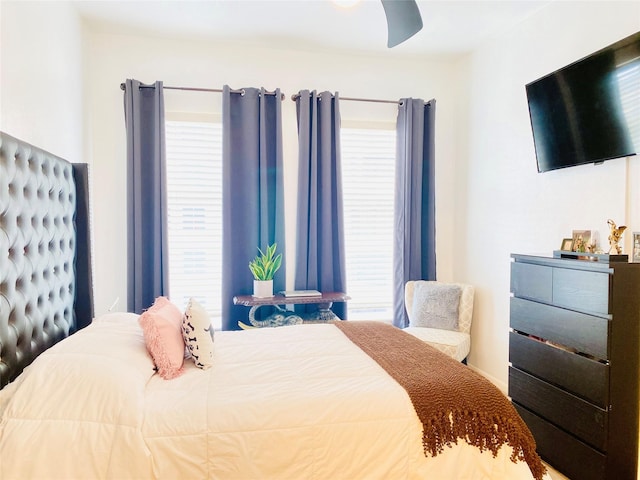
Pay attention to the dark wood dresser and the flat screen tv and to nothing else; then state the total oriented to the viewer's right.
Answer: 0

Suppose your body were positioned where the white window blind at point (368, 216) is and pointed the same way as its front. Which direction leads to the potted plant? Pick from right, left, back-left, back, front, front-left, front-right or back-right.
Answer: front-right

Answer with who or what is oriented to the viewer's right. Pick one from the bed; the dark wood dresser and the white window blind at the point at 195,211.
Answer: the bed

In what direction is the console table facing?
toward the camera

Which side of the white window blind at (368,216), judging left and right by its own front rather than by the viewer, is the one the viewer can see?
front

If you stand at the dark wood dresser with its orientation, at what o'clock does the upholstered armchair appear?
The upholstered armchair is roughly at 3 o'clock from the dark wood dresser.

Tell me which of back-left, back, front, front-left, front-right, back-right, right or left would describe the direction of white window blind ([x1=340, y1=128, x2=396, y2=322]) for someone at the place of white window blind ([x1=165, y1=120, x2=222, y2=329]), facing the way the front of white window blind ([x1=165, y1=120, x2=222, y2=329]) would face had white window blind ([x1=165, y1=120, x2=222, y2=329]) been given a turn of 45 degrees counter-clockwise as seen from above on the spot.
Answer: front-left

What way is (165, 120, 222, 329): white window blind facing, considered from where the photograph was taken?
facing the viewer

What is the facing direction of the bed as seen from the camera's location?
facing to the right of the viewer

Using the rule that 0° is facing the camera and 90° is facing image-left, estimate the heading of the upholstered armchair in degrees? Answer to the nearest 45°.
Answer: approximately 45°

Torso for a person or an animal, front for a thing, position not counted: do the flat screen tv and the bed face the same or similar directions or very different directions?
very different directions

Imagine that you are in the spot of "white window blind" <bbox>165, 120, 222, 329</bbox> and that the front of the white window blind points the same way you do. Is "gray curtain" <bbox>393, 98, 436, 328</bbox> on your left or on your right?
on your left

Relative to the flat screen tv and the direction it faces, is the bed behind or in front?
in front
